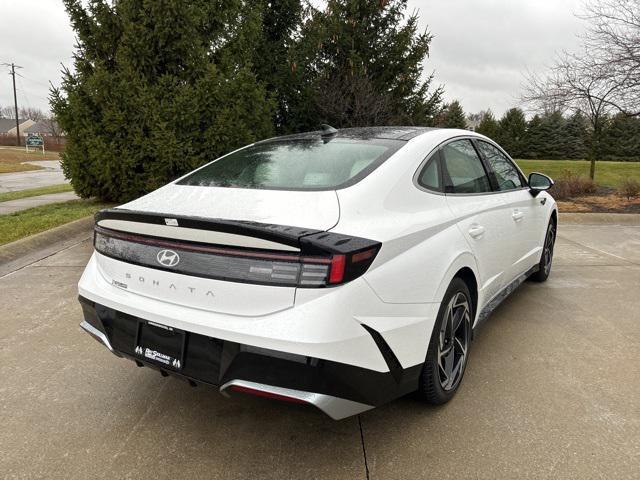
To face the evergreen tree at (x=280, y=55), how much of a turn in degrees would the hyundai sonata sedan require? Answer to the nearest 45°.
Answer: approximately 45° to its left

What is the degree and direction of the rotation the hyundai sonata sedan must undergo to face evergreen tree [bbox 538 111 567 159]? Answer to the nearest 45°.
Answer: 0° — it already faces it

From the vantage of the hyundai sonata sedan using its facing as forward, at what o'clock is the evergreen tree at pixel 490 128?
The evergreen tree is roughly at 11 o'clock from the hyundai sonata sedan.

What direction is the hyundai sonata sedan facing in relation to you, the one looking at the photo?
facing away from the viewer and to the right of the viewer
